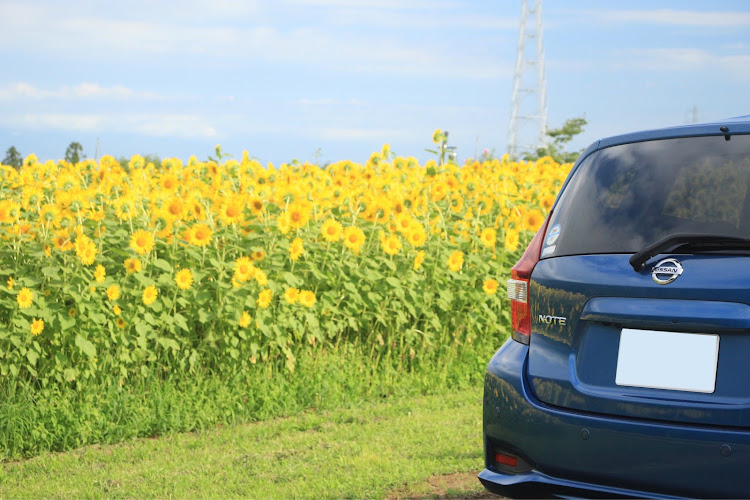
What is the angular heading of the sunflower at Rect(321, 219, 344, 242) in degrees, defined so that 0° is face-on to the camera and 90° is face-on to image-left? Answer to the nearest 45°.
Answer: approximately 0°

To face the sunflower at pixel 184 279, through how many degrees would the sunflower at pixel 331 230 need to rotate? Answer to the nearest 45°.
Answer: approximately 45° to its right

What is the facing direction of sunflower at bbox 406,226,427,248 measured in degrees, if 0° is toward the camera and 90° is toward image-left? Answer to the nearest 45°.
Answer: approximately 0°
